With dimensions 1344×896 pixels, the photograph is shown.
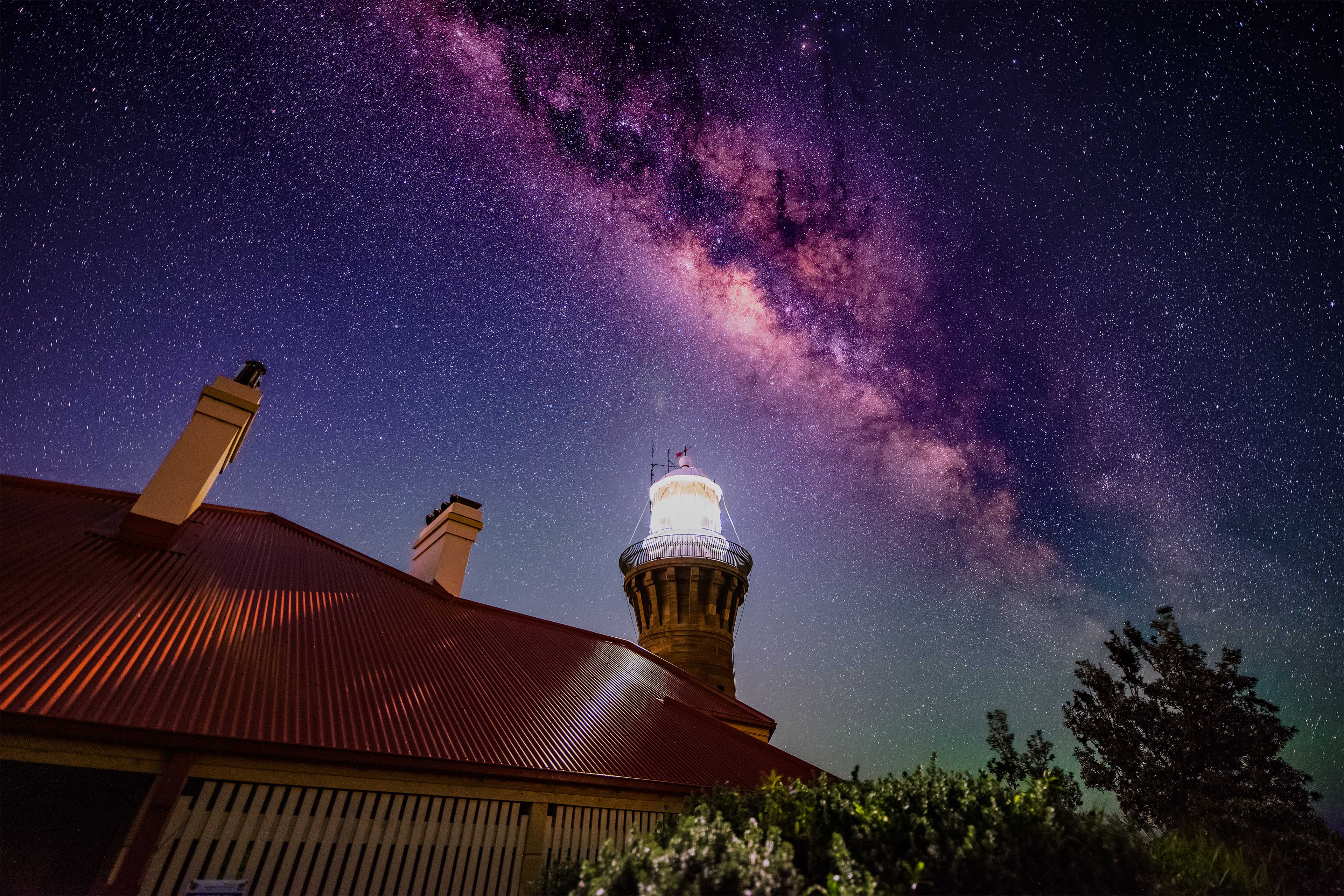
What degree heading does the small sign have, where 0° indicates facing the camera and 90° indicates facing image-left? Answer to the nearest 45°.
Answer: approximately 0°

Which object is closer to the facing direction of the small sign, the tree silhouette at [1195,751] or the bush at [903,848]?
the bush

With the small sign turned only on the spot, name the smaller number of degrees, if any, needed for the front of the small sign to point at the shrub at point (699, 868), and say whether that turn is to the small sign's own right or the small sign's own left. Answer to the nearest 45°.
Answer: approximately 45° to the small sign's own left

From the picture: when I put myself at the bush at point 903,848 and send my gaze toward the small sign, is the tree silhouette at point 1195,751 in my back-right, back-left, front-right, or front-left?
back-right

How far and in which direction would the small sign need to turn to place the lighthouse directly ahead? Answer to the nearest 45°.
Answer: approximately 135° to its left

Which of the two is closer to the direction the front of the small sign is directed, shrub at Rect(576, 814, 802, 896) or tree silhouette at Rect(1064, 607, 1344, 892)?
the shrub

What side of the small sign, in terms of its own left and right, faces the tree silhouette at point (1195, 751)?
left

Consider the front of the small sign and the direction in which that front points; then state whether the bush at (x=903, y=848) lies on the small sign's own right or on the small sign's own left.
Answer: on the small sign's own left

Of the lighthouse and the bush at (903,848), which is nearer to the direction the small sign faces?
the bush
